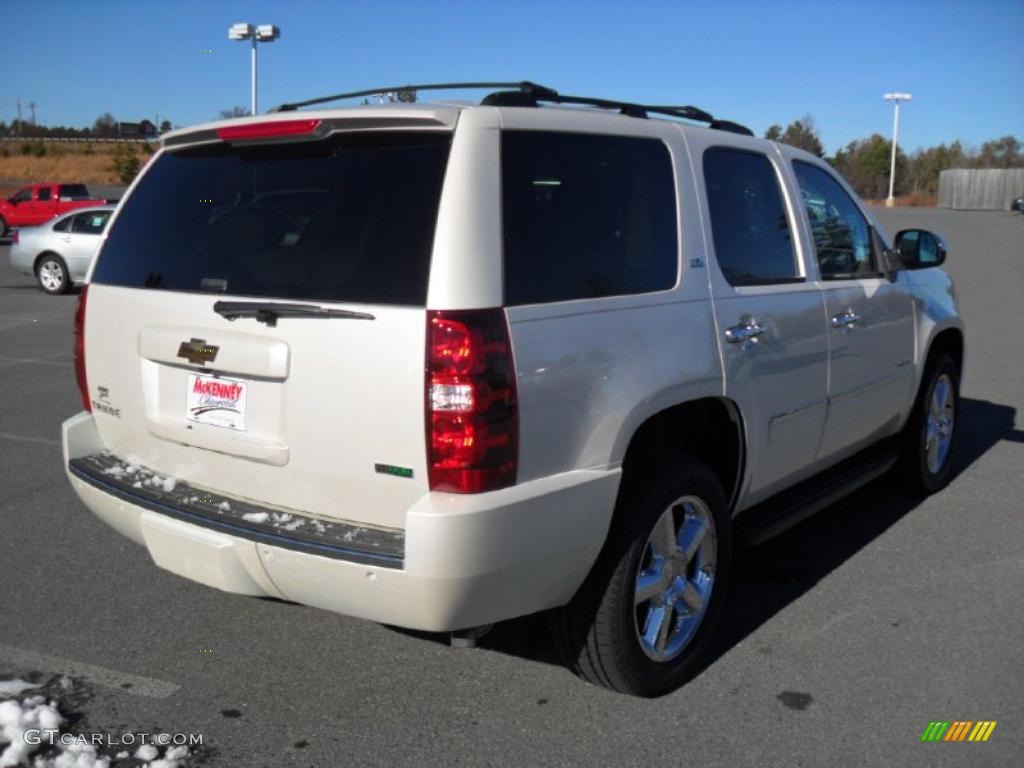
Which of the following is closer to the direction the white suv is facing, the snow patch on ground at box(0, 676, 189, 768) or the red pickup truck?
the red pickup truck

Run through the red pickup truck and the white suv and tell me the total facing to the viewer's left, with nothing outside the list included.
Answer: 1

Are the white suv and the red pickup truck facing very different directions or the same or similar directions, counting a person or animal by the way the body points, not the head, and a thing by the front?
very different directions

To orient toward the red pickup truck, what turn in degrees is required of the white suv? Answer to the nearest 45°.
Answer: approximately 90° to its left

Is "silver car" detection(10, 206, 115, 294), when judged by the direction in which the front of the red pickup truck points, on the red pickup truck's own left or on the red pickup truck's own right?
on the red pickup truck's own left

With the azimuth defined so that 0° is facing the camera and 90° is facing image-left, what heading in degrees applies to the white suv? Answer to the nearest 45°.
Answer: approximately 225°

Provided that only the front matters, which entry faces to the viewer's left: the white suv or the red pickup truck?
the red pickup truck

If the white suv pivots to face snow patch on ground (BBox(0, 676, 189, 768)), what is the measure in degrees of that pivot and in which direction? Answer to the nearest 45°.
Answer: approximately 135° to its left

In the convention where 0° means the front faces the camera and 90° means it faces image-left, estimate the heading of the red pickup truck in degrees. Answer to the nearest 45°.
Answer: approximately 90°

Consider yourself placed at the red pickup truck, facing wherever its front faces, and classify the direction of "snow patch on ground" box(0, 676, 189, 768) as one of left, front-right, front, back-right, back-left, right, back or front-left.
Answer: left

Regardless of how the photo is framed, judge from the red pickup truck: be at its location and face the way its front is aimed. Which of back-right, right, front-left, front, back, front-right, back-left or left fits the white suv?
left

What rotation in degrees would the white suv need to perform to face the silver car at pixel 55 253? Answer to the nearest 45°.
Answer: approximately 90° to its left

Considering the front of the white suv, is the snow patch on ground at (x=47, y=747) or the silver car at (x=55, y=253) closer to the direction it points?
the silver car
